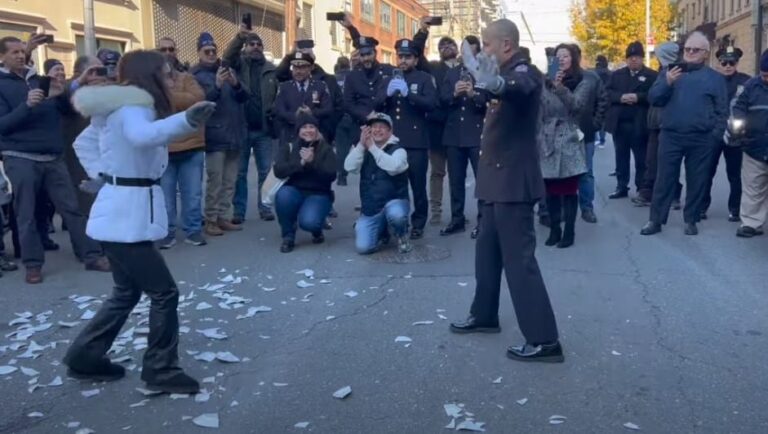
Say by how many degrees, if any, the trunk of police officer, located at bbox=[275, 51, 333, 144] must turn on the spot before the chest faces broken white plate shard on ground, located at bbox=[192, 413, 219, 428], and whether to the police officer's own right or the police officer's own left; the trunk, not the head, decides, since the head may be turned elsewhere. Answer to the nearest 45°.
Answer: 0° — they already face it

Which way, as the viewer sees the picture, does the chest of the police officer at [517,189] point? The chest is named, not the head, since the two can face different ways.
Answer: to the viewer's left

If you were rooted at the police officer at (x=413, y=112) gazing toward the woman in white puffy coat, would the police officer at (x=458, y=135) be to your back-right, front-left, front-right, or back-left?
back-left

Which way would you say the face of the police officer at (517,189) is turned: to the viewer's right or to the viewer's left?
to the viewer's left

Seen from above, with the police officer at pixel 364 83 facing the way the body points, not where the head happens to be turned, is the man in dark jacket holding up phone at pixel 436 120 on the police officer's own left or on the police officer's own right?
on the police officer's own left

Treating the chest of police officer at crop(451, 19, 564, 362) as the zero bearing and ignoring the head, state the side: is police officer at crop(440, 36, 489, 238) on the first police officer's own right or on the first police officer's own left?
on the first police officer's own right

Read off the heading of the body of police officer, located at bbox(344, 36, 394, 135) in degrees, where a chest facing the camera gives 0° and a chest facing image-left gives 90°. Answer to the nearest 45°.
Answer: approximately 0°

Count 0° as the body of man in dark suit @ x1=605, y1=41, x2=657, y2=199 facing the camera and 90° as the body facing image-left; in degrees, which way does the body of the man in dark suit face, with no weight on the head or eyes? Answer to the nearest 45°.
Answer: approximately 0°

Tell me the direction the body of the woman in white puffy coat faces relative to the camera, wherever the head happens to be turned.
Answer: to the viewer's right

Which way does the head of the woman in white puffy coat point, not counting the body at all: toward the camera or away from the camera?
away from the camera
